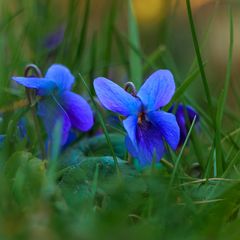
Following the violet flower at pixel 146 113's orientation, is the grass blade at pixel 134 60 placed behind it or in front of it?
behind

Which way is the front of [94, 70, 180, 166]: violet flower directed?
toward the camera
